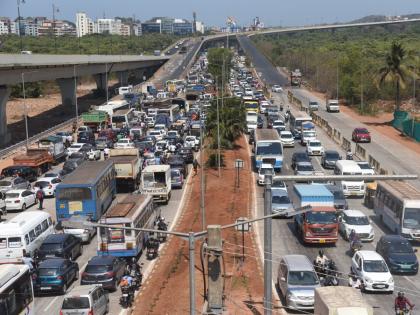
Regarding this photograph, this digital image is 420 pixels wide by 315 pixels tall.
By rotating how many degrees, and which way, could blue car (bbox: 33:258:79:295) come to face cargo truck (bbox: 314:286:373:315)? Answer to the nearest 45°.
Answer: approximately 90° to its right

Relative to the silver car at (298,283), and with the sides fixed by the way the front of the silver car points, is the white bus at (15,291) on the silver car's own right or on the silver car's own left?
on the silver car's own right

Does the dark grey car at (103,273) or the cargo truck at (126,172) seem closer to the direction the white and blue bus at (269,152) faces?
the dark grey car

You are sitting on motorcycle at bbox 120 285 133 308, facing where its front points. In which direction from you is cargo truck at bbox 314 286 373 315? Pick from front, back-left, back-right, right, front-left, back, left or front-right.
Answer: back-right

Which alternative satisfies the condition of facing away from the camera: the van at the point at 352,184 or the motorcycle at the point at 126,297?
the motorcycle

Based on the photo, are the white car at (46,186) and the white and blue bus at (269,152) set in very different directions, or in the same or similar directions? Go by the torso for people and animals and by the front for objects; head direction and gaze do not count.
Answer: very different directions

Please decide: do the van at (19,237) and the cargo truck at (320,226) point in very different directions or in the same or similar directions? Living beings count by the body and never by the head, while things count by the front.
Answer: very different directions

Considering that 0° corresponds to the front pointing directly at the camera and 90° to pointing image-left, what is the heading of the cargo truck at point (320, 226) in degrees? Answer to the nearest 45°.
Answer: approximately 0°

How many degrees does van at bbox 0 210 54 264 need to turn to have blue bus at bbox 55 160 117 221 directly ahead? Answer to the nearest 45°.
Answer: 0° — it already faces it

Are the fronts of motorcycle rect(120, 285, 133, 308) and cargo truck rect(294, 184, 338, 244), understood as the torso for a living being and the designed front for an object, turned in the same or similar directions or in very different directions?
very different directions

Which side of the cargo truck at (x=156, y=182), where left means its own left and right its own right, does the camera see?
back

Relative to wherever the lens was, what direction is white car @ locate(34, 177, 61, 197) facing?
facing away from the viewer and to the right of the viewer

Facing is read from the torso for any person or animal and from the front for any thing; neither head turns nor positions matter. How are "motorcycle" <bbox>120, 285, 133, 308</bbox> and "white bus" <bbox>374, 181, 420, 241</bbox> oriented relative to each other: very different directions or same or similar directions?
very different directions

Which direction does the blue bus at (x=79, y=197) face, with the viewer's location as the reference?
facing away from the viewer and to the right of the viewer
